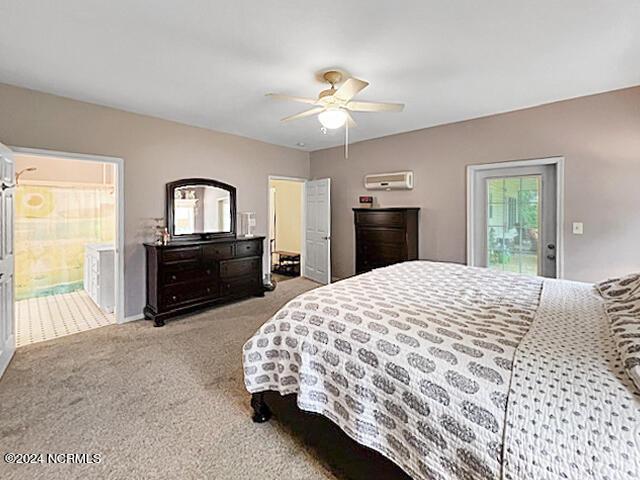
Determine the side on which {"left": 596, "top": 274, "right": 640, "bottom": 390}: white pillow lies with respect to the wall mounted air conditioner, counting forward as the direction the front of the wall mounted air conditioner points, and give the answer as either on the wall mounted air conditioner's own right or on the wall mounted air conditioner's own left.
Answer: on the wall mounted air conditioner's own left

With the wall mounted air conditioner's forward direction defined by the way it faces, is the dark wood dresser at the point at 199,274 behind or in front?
in front

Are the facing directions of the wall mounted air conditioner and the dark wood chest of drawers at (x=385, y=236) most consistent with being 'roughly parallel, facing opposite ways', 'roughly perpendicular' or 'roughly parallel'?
roughly parallel

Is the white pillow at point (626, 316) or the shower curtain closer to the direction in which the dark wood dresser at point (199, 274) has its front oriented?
the white pillow

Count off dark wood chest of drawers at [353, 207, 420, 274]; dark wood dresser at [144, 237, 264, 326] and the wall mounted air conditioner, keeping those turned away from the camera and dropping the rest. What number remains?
0

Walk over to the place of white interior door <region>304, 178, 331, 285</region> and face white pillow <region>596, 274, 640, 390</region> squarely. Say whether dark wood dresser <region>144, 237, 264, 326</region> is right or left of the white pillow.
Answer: right

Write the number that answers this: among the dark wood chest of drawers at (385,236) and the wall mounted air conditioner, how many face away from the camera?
0

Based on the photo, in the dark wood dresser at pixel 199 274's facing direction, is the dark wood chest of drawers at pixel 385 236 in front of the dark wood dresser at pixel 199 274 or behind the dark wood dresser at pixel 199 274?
in front

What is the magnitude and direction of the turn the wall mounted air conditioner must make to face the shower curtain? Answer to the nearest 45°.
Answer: approximately 45° to its right

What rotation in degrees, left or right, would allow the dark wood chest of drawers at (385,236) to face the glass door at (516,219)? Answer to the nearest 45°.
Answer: approximately 135° to its left

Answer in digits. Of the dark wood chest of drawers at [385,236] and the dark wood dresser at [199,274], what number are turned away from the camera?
0

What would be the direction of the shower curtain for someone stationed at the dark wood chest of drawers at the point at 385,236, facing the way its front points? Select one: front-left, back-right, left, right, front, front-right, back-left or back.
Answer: front-right

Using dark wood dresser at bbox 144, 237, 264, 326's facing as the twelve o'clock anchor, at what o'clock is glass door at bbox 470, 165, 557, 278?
The glass door is roughly at 11 o'clock from the dark wood dresser.

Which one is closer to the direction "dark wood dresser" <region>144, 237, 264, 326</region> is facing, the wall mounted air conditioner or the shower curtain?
the wall mounted air conditioner

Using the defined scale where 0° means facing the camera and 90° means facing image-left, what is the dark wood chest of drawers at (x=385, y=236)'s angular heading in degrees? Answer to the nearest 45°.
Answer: approximately 45°

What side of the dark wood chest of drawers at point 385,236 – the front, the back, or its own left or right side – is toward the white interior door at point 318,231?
right
